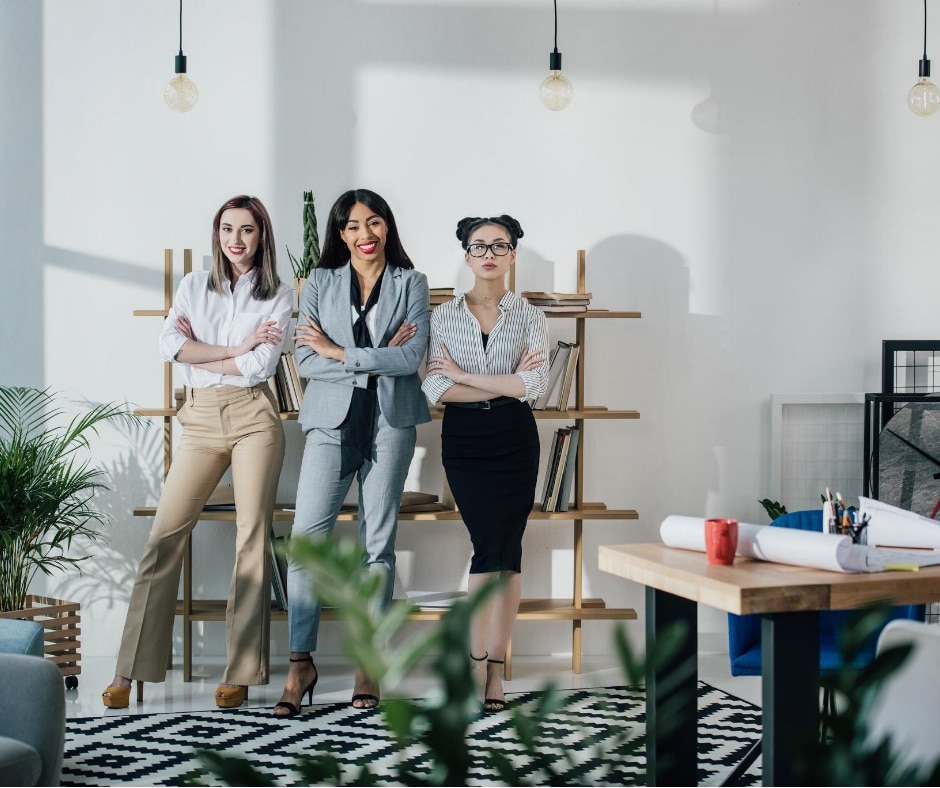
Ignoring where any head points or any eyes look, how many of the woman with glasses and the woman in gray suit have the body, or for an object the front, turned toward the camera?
2

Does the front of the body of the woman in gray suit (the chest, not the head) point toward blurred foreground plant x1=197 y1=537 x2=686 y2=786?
yes

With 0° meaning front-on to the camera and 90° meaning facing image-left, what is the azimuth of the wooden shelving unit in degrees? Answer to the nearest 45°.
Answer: approximately 0°

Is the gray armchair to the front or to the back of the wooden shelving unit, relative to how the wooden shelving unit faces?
to the front

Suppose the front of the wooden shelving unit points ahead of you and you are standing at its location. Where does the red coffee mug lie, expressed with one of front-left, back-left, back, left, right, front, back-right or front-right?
front

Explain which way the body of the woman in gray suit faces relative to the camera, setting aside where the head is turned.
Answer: toward the camera

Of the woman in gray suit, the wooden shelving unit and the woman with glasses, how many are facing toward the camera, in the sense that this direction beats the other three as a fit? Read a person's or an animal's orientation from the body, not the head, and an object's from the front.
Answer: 3

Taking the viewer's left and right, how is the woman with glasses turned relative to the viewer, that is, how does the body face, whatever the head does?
facing the viewer
